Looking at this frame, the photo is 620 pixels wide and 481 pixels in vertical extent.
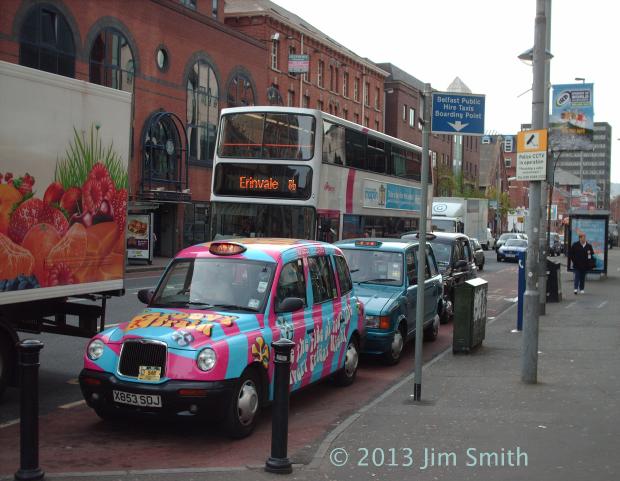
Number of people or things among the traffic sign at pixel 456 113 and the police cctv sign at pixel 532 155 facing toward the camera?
2

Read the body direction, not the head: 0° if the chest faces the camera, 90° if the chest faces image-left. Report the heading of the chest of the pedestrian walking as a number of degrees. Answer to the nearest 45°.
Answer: approximately 0°

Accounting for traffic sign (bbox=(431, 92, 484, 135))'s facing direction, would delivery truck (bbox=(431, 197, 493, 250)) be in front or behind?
behind

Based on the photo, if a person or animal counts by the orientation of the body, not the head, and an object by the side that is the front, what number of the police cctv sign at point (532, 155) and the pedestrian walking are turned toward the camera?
2

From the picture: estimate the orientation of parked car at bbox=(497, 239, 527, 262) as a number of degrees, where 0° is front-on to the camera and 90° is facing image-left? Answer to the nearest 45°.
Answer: approximately 45°

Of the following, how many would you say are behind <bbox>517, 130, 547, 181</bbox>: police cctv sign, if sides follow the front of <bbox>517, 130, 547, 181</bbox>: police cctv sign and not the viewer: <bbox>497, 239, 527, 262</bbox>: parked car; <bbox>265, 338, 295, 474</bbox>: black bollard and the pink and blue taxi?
1

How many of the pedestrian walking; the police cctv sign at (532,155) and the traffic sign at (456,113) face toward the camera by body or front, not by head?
3

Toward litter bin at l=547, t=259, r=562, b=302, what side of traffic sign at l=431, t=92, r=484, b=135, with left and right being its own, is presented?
back

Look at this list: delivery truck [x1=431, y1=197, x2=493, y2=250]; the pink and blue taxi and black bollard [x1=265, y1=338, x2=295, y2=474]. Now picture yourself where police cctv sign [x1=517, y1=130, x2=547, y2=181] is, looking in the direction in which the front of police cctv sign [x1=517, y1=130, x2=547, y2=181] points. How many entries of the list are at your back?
1

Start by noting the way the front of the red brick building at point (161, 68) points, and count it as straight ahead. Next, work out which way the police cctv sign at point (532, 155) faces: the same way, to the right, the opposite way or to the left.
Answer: to the right
